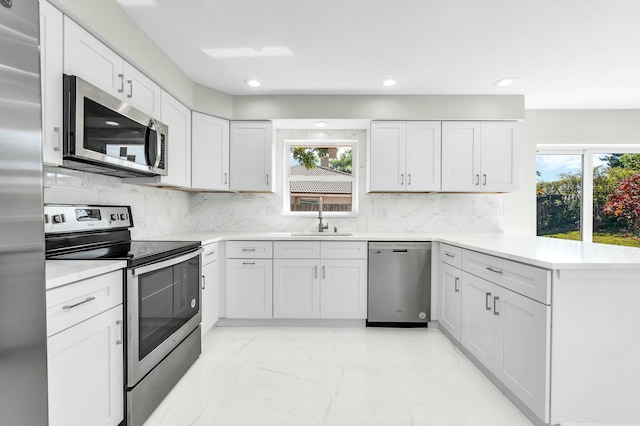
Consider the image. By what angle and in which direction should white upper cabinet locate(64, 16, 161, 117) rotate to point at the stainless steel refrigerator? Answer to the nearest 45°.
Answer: approximately 45° to its right

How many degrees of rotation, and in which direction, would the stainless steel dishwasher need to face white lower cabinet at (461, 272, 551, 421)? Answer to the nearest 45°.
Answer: approximately 45° to its left

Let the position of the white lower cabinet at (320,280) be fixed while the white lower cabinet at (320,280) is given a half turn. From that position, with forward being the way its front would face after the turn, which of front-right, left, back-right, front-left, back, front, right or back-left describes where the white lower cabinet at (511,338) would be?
back-right

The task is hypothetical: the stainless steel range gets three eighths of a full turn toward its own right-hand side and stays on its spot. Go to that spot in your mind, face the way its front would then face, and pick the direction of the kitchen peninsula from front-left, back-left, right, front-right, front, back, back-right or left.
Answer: back-left

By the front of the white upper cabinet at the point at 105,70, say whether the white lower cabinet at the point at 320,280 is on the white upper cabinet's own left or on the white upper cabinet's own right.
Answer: on the white upper cabinet's own left

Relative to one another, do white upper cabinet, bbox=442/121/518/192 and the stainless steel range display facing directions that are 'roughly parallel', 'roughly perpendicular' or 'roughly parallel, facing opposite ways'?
roughly perpendicular

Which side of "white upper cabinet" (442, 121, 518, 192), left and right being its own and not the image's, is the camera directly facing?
front

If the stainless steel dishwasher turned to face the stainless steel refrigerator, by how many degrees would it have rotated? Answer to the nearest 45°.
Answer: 0° — it already faces it

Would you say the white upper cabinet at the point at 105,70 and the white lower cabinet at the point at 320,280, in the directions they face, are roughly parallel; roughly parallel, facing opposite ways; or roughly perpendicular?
roughly perpendicular

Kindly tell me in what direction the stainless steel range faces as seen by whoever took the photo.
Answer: facing the viewer and to the right of the viewer

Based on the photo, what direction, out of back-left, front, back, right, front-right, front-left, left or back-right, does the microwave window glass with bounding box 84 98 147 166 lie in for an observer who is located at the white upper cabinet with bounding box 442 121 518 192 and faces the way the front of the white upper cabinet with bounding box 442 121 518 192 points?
front-right

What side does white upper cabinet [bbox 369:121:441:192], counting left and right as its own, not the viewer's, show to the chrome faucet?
right

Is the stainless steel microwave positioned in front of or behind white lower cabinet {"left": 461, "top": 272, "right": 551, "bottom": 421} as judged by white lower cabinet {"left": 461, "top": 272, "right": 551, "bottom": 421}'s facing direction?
in front

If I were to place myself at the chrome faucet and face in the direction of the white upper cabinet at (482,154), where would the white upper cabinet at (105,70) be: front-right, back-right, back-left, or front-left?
back-right

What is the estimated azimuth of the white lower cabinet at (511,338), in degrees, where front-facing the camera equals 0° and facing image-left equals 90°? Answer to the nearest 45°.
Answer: approximately 45°

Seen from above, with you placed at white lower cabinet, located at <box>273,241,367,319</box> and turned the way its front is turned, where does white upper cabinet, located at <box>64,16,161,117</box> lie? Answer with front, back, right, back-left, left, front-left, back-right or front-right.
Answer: front-right
